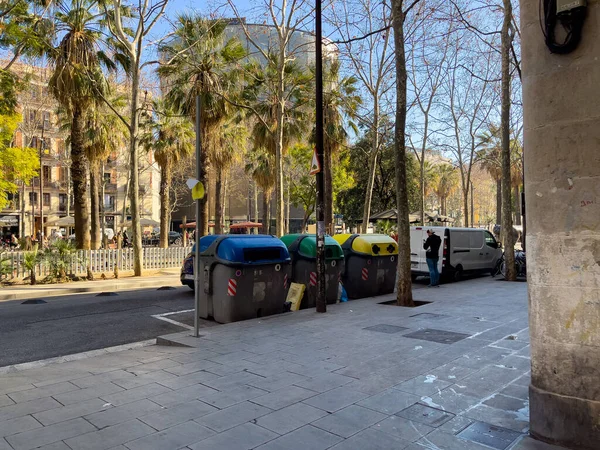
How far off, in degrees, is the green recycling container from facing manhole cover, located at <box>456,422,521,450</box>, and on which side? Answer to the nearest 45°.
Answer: approximately 45° to its right

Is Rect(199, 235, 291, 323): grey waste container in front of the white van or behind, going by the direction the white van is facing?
behind

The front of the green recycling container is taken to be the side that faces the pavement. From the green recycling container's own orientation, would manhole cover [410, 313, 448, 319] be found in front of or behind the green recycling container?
in front

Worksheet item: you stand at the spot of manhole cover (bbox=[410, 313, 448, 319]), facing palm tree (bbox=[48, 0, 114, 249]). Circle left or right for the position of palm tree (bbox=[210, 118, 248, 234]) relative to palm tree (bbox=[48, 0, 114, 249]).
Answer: right

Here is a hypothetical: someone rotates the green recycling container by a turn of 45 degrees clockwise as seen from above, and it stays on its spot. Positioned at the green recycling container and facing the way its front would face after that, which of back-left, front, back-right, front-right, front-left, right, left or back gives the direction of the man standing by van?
back-left

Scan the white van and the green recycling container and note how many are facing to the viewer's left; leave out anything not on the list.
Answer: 0

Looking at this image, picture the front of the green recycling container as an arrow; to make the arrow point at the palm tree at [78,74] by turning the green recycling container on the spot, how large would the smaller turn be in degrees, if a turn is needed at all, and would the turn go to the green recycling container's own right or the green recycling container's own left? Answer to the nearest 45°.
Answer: approximately 180°

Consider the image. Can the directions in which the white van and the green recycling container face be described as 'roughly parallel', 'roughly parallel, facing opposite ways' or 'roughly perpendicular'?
roughly perpendicular

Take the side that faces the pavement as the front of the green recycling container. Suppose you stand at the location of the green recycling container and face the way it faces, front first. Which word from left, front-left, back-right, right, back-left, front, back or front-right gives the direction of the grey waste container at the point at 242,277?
right

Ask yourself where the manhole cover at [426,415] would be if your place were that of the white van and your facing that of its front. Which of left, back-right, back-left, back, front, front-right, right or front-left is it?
back-right

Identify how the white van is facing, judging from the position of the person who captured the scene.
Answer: facing away from the viewer and to the right of the viewer

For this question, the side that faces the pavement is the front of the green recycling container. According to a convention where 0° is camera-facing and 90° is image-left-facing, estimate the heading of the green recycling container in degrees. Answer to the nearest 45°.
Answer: approximately 315°

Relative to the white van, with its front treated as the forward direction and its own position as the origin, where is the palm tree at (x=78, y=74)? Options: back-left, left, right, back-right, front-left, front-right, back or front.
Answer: back-left

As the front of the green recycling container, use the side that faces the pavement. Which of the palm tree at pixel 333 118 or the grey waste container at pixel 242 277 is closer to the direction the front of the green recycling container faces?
the grey waste container
